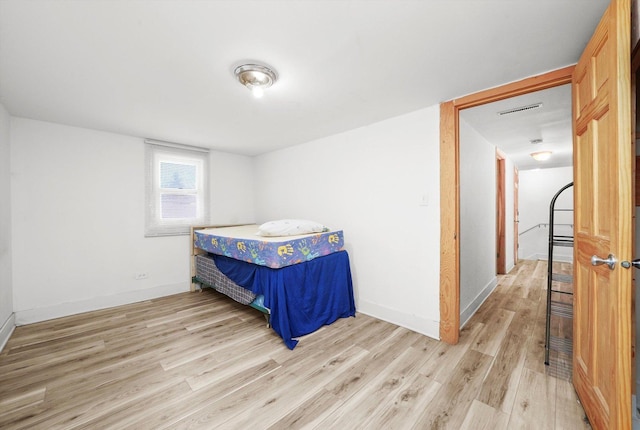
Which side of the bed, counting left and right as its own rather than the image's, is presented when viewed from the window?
back

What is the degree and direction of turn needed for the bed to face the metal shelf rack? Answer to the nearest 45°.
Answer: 0° — it already faces it

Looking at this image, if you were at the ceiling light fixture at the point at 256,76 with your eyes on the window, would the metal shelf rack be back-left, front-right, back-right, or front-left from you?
back-right

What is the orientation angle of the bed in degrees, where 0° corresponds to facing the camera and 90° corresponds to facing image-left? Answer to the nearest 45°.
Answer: approximately 315°

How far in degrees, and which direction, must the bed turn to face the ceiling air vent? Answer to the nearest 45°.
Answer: approximately 45° to its left
